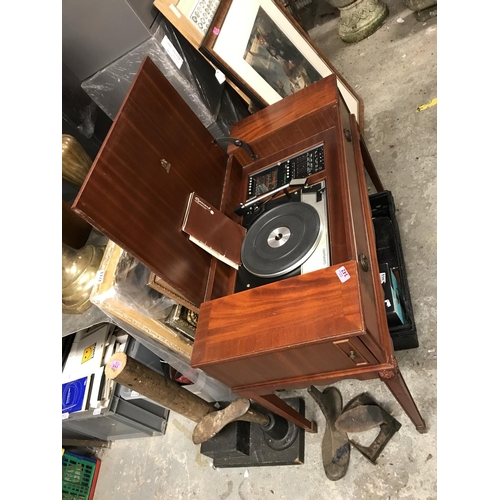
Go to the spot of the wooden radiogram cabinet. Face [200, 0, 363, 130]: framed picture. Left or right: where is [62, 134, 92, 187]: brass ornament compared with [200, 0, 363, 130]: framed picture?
left

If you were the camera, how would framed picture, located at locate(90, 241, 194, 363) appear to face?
facing the viewer and to the right of the viewer

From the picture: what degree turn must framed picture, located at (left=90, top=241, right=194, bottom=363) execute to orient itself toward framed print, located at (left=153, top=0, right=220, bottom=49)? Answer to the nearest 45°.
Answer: approximately 45° to its left

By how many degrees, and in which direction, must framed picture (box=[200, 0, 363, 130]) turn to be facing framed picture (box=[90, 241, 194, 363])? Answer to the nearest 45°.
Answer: approximately 90° to its right

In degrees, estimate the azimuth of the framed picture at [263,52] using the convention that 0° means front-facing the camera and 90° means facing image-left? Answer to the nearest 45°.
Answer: approximately 315°

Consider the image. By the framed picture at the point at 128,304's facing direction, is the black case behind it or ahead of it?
ahead
